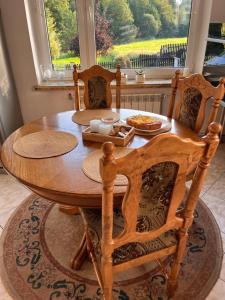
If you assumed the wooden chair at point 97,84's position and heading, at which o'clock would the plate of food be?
The plate of food is roughly at 11 o'clock from the wooden chair.

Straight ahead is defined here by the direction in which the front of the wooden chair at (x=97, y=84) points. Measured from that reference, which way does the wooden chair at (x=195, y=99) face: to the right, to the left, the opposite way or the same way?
to the right

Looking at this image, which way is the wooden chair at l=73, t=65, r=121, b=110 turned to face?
toward the camera

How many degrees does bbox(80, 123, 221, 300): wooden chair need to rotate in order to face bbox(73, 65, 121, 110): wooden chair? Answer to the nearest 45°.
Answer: approximately 45° to its right

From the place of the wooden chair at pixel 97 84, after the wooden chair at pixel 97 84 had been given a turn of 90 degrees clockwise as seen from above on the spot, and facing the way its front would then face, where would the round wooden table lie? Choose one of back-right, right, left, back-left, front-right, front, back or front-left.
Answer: left

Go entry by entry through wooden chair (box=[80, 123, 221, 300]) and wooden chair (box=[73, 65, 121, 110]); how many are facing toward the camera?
1

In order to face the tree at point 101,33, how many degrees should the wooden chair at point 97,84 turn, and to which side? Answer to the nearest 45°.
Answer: approximately 180°

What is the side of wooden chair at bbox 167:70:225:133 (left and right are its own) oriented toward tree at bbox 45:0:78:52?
right

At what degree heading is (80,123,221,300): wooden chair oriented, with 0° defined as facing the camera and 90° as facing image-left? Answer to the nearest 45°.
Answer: approximately 135°

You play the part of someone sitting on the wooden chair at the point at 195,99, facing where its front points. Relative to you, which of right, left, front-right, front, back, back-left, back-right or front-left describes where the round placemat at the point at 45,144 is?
front

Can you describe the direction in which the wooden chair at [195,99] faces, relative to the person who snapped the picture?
facing the viewer and to the left of the viewer

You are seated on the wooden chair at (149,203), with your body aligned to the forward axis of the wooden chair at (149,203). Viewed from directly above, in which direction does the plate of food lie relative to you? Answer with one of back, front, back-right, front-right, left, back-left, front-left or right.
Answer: front-right

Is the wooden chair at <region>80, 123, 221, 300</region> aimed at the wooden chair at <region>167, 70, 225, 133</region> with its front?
no

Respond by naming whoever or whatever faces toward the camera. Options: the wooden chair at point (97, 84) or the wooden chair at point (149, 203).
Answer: the wooden chair at point (97, 84)

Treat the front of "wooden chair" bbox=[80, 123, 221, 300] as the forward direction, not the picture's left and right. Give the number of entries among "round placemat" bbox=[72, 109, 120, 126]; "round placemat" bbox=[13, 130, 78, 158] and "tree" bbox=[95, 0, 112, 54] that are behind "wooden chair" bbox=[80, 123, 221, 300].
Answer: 0
